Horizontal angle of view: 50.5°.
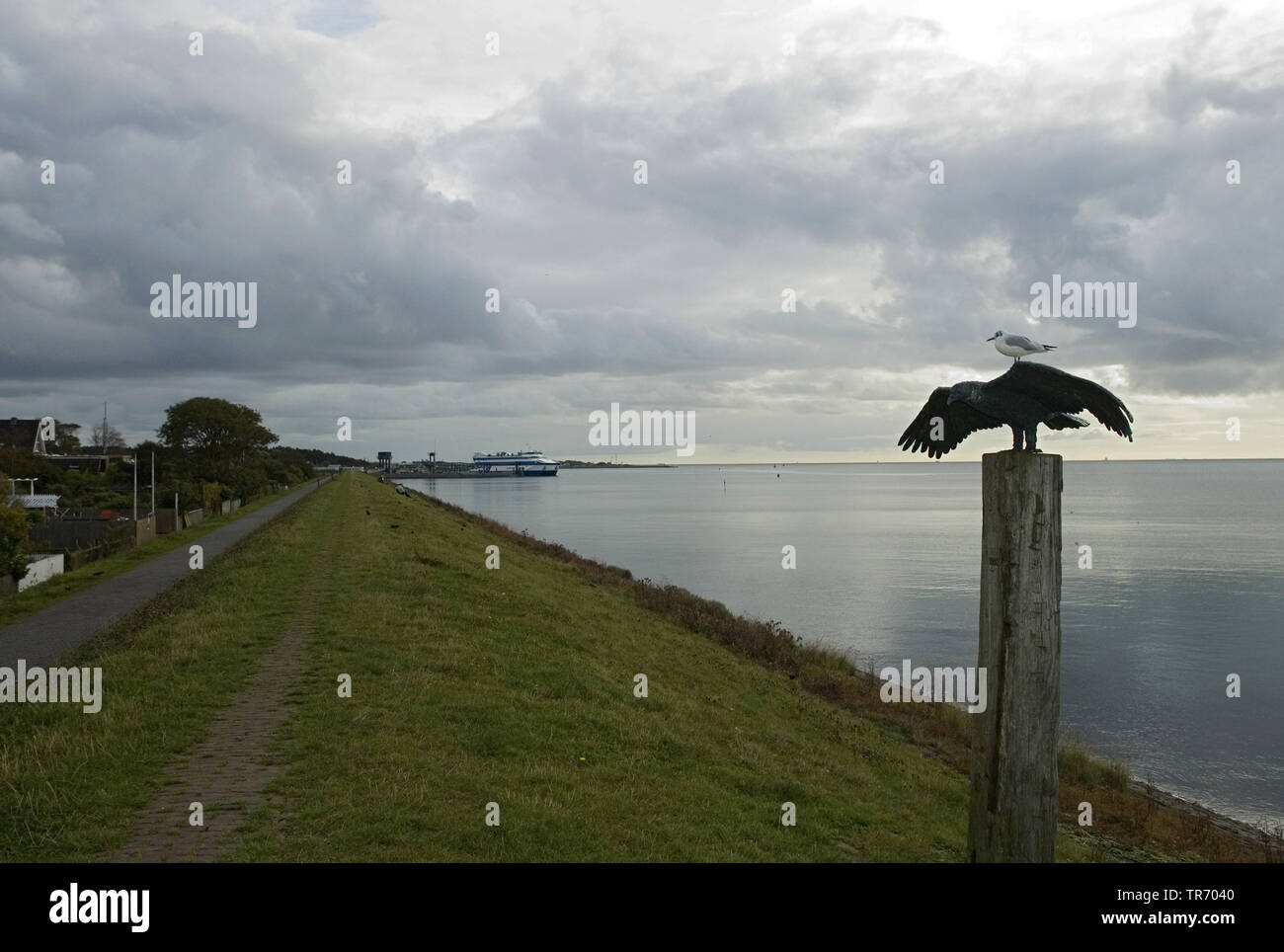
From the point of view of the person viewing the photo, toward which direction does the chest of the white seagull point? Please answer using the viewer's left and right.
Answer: facing to the left of the viewer
